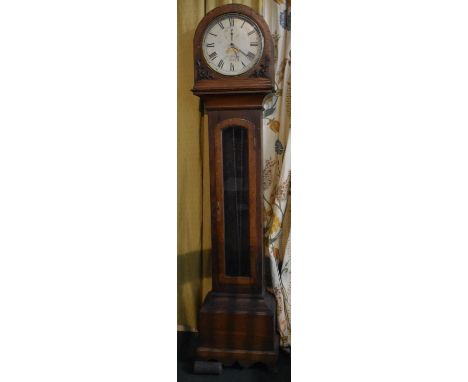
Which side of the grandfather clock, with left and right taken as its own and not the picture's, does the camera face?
front
